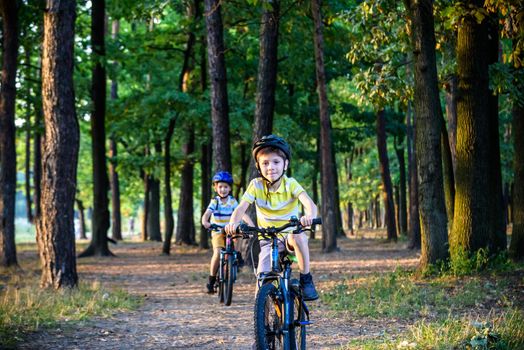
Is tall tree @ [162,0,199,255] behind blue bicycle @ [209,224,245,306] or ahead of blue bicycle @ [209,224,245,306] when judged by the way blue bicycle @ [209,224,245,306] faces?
behind

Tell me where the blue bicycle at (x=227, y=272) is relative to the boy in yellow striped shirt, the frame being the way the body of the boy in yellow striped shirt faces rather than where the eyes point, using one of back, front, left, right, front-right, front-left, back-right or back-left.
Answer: back

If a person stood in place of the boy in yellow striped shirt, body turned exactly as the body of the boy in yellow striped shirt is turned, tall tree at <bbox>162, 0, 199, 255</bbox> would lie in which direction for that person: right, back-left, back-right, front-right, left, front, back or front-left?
back

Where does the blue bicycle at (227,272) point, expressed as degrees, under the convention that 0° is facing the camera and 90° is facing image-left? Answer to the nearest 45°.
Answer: approximately 0°

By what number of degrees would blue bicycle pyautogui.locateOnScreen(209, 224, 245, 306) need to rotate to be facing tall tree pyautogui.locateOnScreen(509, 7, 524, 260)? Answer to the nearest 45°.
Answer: approximately 90° to its left

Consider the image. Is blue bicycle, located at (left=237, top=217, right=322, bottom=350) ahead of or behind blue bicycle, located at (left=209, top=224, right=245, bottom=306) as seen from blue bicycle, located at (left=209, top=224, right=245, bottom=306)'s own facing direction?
ahead

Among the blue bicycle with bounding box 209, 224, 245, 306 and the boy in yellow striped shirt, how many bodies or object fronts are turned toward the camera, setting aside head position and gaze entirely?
2

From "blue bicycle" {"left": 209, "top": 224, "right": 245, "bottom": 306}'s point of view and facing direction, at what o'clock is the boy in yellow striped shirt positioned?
The boy in yellow striped shirt is roughly at 12 o'clock from the blue bicycle.
